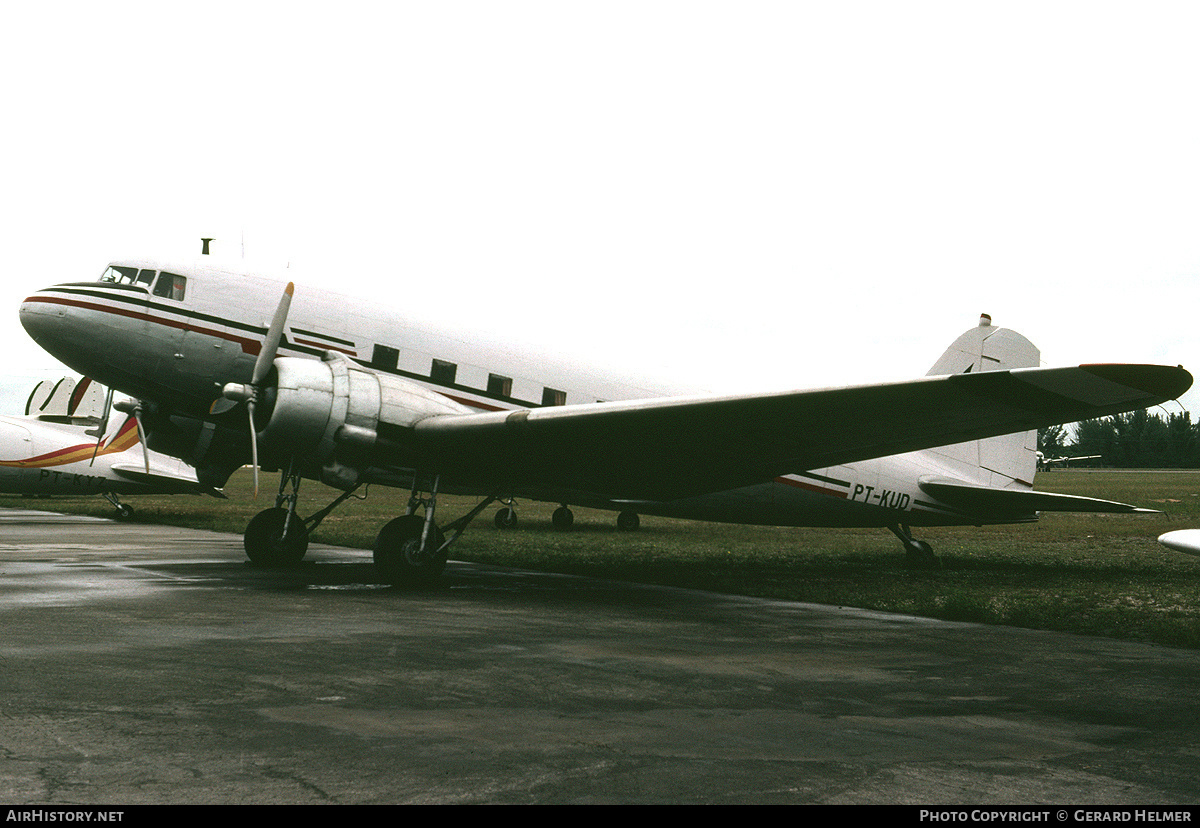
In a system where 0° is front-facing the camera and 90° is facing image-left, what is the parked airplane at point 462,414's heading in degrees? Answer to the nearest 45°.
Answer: approximately 45°

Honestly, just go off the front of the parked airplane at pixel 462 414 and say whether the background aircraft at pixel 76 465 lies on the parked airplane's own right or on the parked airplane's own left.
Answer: on the parked airplane's own right
